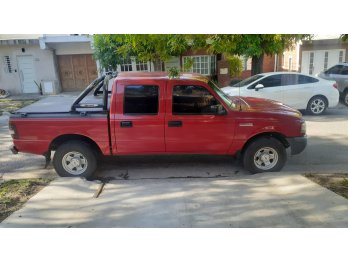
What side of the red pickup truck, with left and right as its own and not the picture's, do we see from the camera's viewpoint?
right

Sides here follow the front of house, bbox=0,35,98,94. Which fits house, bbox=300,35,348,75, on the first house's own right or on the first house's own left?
on the first house's own left

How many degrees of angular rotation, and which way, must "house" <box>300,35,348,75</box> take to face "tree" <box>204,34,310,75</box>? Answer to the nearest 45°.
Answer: approximately 45° to its right

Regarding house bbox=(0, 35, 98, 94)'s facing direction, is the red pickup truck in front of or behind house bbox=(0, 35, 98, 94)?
in front

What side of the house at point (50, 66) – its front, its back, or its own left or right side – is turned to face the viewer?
front

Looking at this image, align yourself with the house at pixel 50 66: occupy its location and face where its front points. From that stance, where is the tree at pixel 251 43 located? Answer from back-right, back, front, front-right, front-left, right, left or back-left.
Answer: front-left

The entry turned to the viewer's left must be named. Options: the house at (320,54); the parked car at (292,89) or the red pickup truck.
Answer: the parked car

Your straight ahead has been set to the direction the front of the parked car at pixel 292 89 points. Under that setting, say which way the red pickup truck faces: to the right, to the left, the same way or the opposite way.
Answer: the opposite way

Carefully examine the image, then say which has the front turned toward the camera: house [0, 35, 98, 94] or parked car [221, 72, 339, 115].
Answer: the house

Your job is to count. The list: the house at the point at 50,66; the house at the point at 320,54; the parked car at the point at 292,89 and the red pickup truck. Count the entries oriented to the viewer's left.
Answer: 1

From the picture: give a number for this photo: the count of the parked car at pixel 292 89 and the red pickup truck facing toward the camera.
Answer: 0

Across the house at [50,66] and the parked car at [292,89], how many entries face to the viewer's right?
0

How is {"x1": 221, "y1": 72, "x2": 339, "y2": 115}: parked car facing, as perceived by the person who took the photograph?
facing to the left of the viewer

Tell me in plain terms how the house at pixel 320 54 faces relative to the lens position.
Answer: facing the viewer

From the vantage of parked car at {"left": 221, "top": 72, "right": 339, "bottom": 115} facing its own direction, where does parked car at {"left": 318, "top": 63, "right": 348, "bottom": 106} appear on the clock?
parked car at {"left": 318, "top": 63, "right": 348, "bottom": 106} is roughly at 5 o'clock from parked car at {"left": 221, "top": 72, "right": 339, "bottom": 115}.

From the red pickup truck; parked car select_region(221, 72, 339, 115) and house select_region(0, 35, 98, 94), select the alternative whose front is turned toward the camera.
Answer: the house

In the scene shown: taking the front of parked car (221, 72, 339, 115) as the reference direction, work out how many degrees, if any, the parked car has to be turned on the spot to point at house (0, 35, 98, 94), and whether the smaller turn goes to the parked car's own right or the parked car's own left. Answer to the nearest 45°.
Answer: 0° — it already faces it

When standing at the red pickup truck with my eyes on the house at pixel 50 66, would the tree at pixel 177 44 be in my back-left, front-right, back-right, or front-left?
front-right

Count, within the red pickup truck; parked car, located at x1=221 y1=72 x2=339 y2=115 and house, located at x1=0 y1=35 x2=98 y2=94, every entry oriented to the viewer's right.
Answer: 1
